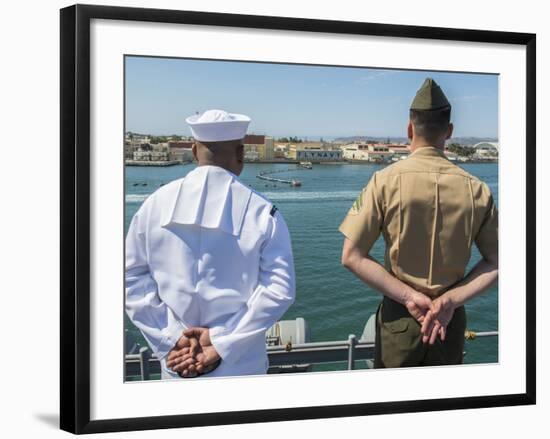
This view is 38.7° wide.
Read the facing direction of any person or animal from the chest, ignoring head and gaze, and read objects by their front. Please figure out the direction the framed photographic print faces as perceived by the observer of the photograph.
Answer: facing the viewer and to the right of the viewer
